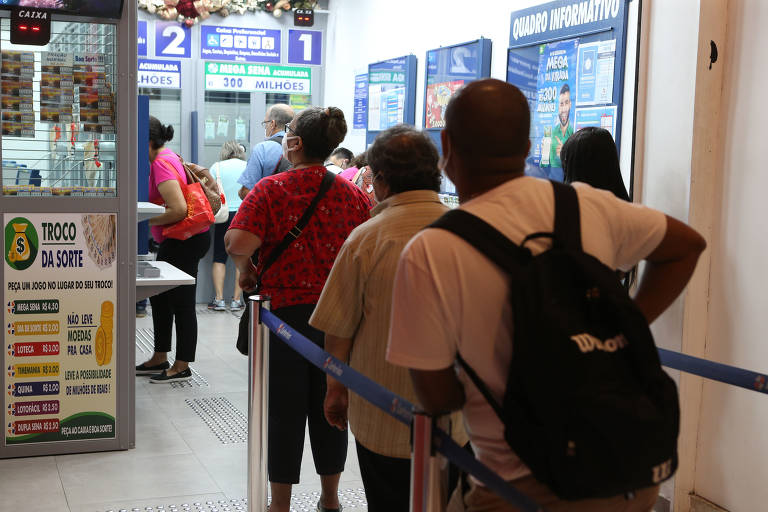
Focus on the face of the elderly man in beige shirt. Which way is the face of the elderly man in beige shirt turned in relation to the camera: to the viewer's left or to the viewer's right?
to the viewer's left

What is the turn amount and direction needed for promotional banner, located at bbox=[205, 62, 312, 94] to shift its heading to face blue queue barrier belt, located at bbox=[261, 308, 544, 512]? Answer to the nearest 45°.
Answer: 0° — it already faces it

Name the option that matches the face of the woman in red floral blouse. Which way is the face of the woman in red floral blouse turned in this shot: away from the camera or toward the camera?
away from the camera

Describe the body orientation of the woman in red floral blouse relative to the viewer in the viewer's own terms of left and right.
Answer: facing away from the viewer and to the left of the viewer

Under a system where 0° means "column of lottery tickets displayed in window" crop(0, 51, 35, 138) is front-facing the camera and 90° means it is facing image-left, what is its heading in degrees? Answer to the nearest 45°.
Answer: approximately 0°

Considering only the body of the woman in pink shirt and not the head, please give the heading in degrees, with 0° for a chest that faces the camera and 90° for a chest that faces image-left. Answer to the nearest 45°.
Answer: approximately 90°

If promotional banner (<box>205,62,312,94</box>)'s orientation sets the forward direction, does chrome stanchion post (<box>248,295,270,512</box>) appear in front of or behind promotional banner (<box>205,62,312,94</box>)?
in front
